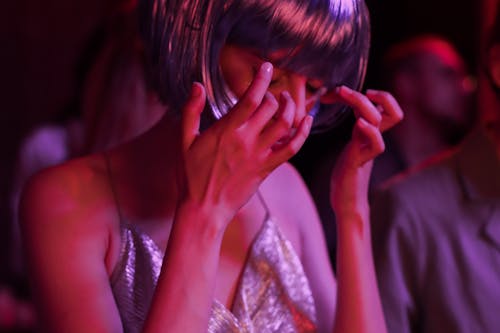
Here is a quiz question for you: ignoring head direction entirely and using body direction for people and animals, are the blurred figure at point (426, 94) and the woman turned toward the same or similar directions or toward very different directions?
same or similar directions

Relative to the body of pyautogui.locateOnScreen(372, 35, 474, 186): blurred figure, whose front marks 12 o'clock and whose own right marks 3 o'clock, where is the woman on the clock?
The woman is roughly at 2 o'clock from the blurred figure.

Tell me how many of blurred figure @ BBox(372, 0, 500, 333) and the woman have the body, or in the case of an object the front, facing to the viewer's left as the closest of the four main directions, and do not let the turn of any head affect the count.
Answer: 0

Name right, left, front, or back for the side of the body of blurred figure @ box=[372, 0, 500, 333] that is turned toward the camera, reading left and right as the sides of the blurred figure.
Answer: front

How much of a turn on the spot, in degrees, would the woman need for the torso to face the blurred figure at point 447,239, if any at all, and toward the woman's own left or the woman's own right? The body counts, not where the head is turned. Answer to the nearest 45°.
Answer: approximately 90° to the woman's own left

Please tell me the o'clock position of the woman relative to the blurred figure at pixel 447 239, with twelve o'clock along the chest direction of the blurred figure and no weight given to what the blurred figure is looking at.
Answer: The woman is roughly at 1 o'clock from the blurred figure.

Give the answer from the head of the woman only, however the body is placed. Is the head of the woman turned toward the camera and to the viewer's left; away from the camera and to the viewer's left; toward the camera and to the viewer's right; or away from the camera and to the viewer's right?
toward the camera and to the viewer's right
